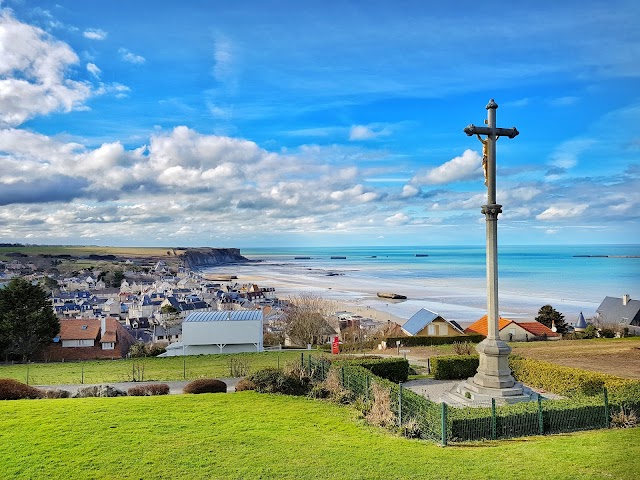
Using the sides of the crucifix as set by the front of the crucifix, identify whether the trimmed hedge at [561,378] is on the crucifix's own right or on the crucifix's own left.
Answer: on the crucifix's own right

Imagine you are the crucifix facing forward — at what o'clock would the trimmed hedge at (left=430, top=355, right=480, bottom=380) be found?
The trimmed hedge is roughly at 1 o'clock from the crucifix.

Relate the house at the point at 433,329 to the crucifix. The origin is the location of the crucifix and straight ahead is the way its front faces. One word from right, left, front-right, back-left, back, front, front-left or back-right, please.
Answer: front-right

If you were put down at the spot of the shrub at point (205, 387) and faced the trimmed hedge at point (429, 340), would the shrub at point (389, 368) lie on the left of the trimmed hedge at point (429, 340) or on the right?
right

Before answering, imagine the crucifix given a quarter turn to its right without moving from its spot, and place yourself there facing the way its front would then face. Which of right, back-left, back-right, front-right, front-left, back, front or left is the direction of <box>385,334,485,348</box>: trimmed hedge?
front-left

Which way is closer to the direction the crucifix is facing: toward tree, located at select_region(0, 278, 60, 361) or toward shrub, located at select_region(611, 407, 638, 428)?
the tree

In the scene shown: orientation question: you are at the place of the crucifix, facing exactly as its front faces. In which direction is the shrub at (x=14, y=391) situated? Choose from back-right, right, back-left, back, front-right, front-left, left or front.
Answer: front-left

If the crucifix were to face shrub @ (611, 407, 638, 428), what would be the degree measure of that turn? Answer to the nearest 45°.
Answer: approximately 180°

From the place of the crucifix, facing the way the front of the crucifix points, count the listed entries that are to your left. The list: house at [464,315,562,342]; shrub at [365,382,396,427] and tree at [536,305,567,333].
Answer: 1

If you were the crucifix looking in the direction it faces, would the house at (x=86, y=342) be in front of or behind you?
in front
